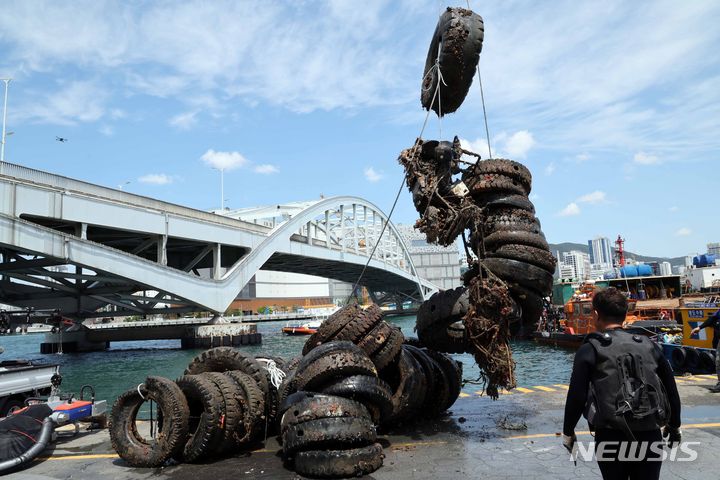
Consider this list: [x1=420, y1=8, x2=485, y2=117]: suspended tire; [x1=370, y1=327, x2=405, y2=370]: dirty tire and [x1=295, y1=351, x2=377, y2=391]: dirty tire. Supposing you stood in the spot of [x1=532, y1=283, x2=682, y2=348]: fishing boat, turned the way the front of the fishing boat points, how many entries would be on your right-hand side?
0

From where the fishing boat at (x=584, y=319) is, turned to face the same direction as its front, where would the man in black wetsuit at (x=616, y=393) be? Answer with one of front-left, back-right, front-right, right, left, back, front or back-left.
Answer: left

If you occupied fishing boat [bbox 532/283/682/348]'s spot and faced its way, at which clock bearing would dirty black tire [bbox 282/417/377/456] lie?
The dirty black tire is roughly at 9 o'clock from the fishing boat.

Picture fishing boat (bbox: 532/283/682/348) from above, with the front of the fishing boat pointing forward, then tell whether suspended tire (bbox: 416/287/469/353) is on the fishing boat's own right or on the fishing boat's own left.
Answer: on the fishing boat's own left

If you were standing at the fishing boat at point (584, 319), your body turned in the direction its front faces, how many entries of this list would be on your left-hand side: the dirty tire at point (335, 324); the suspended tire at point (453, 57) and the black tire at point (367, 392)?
3

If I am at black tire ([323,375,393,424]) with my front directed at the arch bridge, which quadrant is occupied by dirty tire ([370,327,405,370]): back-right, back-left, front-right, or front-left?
front-right

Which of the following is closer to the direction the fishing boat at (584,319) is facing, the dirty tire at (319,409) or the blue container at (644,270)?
the dirty tire

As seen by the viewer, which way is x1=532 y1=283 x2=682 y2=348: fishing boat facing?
to the viewer's left

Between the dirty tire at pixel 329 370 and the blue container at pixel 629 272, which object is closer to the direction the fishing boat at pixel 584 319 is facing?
the dirty tire

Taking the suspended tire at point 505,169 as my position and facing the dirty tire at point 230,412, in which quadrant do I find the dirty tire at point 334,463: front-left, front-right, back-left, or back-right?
front-left

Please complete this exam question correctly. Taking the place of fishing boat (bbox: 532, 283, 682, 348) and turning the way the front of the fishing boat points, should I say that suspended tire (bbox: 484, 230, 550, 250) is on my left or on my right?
on my left

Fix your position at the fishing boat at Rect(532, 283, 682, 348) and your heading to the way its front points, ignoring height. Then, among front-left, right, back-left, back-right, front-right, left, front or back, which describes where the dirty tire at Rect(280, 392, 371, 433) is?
left

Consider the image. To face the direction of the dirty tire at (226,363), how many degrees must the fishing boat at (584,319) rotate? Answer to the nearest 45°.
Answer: approximately 90° to its left

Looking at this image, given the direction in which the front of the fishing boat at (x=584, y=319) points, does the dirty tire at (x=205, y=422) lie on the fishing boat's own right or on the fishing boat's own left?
on the fishing boat's own left

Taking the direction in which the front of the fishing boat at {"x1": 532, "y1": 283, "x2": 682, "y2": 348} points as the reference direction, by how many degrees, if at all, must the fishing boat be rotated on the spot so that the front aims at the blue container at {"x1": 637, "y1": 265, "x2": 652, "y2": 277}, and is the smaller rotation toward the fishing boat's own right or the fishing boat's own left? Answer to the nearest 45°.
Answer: approximately 135° to the fishing boat's own right
